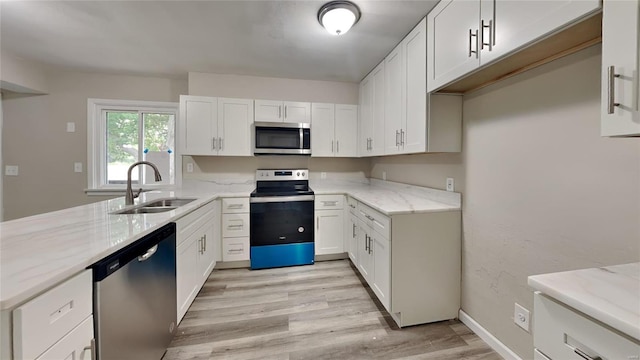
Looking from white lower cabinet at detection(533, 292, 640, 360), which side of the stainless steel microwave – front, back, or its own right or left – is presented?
front

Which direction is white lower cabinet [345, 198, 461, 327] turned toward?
to the viewer's left

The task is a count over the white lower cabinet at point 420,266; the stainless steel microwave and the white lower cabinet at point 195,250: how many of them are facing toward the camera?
1

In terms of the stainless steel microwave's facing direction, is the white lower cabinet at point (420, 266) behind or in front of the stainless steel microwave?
in front

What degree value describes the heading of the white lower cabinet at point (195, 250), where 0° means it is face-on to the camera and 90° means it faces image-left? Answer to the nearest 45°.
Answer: approximately 270°

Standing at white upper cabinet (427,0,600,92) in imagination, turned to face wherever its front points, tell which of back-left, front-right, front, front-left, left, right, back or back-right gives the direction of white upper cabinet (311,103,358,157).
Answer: right

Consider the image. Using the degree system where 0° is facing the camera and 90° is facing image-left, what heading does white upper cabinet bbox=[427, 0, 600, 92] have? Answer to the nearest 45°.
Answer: approximately 45°

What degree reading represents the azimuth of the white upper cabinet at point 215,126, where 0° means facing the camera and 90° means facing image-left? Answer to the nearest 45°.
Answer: approximately 0°

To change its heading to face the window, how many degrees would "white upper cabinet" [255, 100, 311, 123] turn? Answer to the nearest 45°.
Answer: approximately 90° to its right

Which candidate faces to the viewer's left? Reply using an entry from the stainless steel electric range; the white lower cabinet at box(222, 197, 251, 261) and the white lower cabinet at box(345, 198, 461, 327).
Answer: the white lower cabinet at box(345, 198, 461, 327)

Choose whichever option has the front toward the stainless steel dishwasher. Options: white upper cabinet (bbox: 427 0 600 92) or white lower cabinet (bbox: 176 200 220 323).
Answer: the white upper cabinet

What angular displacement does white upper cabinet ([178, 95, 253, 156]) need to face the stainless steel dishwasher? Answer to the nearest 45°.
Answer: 0° — it already faces it

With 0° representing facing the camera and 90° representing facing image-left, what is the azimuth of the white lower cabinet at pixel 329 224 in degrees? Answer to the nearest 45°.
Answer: approximately 0°

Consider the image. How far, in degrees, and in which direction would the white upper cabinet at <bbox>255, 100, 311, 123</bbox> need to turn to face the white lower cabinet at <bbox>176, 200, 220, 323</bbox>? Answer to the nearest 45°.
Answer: approximately 45° to its right

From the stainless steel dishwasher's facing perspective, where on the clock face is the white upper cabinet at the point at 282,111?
The white upper cabinet is roughly at 9 o'clock from the stainless steel dishwasher.

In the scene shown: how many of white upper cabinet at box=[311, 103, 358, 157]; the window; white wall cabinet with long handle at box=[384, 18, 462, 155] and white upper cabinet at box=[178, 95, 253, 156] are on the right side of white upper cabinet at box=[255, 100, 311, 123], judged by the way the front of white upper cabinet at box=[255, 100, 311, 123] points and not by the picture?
2
